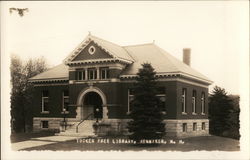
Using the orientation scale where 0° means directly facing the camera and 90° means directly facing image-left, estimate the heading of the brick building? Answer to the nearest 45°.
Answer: approximately 45°

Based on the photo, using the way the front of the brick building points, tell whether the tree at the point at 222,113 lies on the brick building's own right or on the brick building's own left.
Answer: on the brick building's own left
